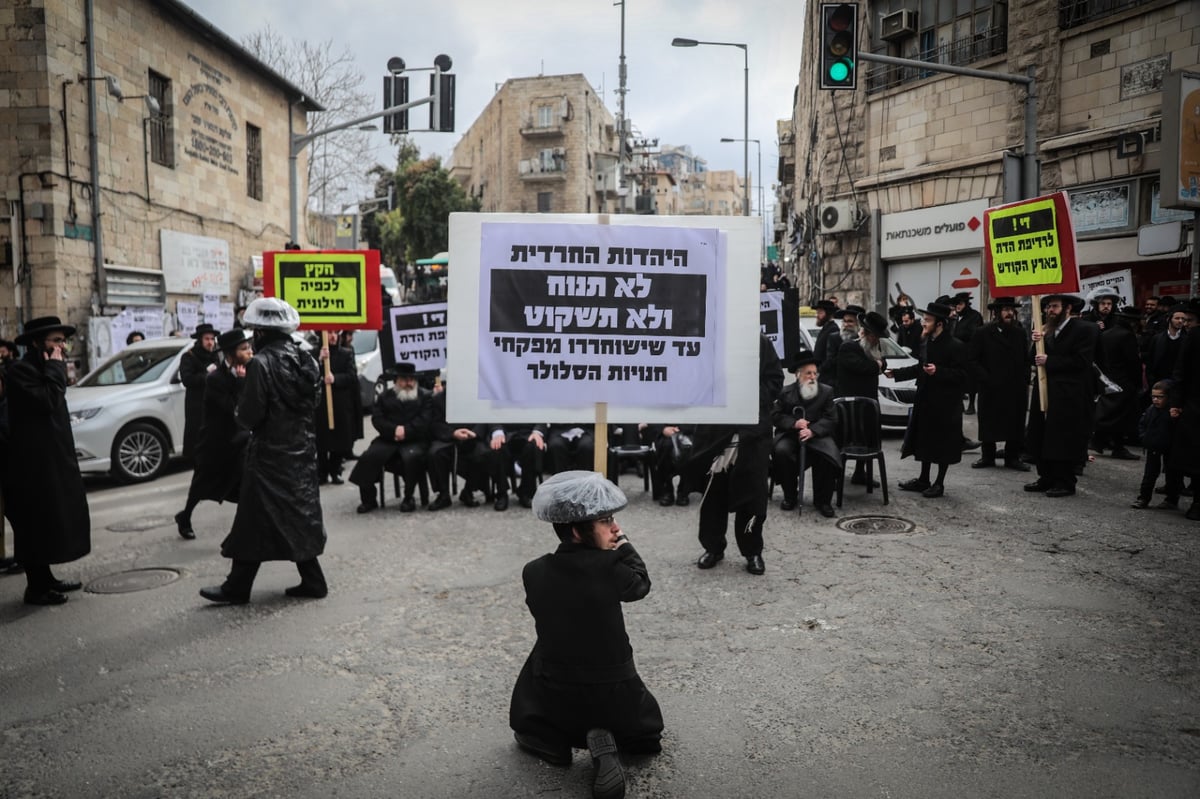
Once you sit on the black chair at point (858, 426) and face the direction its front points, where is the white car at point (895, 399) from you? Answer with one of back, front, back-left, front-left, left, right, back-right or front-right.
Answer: back

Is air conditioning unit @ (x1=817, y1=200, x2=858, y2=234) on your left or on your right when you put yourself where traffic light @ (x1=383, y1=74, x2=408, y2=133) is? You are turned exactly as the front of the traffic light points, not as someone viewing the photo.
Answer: on your right

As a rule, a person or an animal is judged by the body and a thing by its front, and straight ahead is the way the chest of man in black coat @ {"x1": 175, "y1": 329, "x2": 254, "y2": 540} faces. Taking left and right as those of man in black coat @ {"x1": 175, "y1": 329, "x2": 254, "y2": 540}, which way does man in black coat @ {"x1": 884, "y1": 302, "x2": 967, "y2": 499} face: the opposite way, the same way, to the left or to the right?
the opposite way

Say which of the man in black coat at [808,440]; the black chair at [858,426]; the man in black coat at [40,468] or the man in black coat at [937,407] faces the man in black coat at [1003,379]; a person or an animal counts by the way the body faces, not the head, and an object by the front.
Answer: the man in black coat at [40,468]

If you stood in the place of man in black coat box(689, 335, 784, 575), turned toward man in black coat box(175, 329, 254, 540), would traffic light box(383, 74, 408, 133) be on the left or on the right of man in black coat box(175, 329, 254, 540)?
right

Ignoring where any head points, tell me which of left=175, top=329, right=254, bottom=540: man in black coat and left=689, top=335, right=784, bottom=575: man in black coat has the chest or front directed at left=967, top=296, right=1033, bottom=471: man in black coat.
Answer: left=175, top=329, right=254, bottom=540: man in black coat

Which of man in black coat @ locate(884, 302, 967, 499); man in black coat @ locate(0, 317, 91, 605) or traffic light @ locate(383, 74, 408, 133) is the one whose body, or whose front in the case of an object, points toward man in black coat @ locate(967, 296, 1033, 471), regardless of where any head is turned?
man in black coat @ locate(0, 317, 91, 605)

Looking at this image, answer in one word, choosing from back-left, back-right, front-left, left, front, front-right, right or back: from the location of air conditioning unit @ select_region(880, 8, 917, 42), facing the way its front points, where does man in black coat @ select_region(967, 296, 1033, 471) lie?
front-left

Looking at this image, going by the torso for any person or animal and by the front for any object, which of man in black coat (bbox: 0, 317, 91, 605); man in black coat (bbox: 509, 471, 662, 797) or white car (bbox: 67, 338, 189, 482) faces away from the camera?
man in black coat (bbox: 509, 471, 662, 797)

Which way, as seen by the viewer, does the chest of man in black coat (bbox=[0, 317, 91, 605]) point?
to the viewer's right

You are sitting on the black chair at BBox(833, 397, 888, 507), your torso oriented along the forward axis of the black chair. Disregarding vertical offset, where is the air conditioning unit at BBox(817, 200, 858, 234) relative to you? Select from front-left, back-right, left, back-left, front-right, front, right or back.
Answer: back

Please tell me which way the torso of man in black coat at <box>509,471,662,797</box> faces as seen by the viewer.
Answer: away from the camera

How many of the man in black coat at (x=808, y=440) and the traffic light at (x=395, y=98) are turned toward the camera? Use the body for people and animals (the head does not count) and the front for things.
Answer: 1
